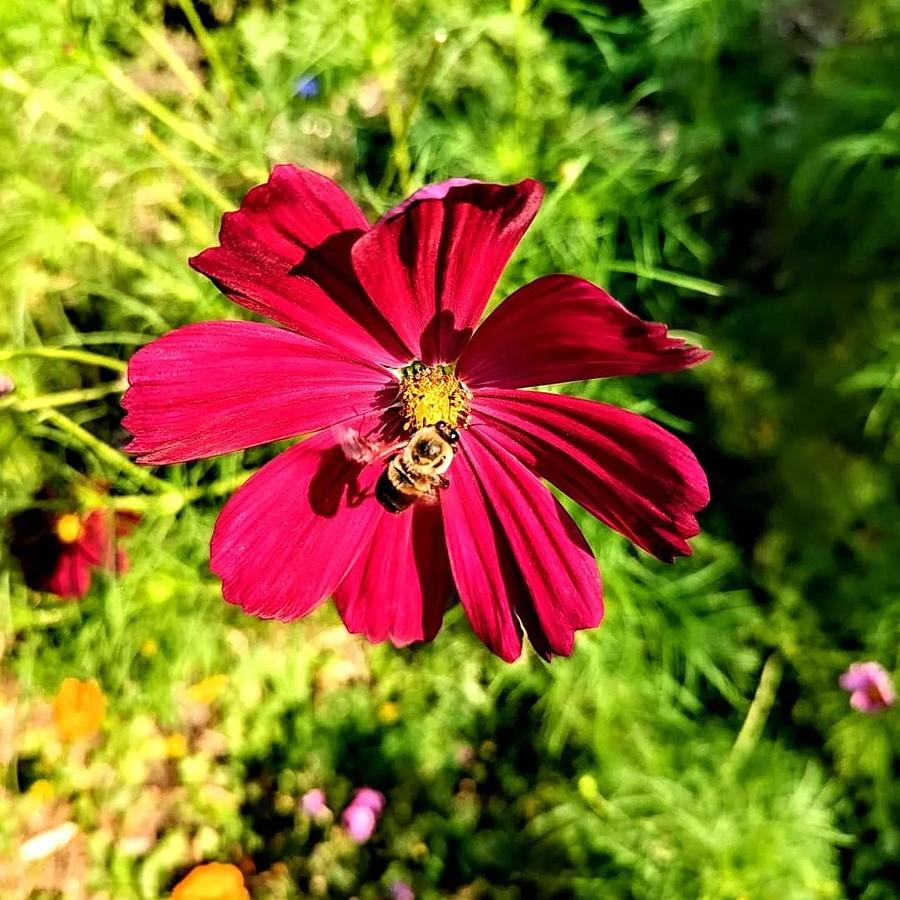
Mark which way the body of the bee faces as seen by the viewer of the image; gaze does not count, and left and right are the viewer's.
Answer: facing away from the viewer and to the right of the viewer

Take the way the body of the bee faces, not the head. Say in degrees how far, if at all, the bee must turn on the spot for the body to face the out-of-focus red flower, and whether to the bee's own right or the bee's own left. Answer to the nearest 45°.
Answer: approximately 90° to the bee's own left

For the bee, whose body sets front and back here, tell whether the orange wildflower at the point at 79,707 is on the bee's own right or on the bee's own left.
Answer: on the bee's own left
